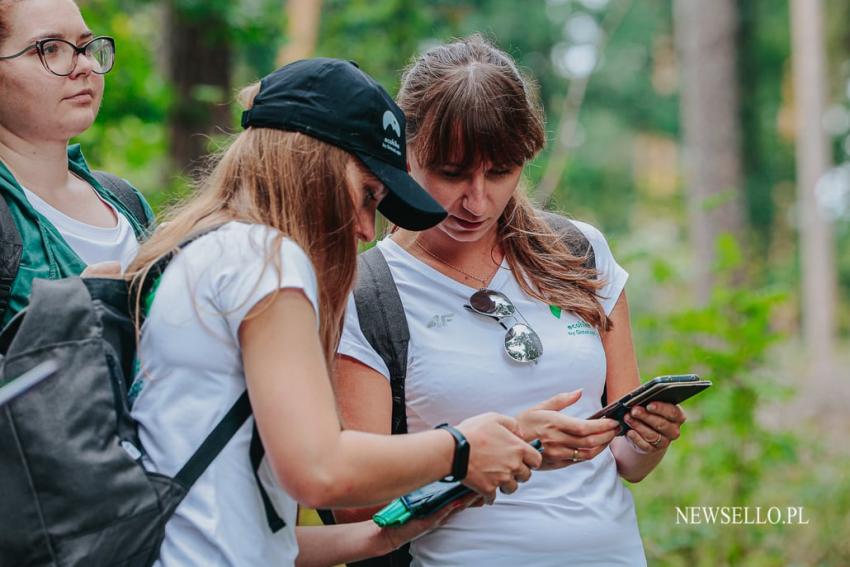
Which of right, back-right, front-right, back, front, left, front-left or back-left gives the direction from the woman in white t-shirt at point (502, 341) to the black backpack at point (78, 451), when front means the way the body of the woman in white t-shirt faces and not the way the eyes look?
front-right

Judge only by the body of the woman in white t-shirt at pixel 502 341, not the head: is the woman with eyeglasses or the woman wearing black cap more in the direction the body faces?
the woman wearing black cap

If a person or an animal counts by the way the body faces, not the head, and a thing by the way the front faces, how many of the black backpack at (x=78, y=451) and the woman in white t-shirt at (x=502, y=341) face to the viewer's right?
0

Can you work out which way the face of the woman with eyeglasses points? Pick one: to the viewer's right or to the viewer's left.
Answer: to the viewer's right

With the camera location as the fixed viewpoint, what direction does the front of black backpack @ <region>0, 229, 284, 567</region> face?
facing to the left of the viewer

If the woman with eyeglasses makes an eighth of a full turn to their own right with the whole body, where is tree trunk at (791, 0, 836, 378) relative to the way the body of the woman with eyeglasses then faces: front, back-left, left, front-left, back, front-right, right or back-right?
back-left

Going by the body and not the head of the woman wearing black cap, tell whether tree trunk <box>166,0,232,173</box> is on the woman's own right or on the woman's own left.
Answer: on the woman's own left

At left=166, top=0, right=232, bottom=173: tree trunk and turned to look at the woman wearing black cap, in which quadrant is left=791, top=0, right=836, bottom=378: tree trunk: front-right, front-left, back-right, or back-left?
back-left

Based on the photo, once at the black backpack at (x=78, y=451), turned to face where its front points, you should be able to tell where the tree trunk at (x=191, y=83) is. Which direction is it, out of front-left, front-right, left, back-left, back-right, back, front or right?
right

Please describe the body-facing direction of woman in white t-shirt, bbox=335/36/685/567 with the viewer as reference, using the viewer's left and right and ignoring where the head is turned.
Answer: facing the viewer

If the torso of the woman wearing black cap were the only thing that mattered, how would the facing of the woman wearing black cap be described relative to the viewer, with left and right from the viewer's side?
facing to the right of the viewer

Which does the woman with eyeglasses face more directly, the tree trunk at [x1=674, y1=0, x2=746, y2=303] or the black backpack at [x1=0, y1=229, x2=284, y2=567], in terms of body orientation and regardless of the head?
the black backpack

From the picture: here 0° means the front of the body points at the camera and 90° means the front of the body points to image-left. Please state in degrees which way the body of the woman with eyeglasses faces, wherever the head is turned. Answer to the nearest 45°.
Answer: approximately 315°

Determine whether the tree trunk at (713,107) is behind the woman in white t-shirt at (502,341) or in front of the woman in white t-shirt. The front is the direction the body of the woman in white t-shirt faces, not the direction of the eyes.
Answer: behind

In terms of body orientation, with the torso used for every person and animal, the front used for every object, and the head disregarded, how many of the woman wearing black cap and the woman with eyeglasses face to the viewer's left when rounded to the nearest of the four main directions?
0
